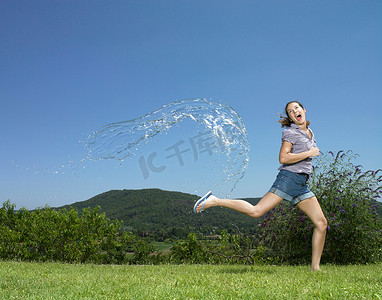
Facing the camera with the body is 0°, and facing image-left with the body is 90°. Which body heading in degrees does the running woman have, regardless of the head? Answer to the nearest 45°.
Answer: approximately 315°

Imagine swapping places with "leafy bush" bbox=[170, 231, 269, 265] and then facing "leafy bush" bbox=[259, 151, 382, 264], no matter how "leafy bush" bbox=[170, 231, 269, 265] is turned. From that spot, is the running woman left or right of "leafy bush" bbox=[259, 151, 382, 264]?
right

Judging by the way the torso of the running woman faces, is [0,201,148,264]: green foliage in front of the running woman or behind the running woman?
behind

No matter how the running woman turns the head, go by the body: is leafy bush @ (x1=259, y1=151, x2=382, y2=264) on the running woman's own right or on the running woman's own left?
on the running woman's own left
